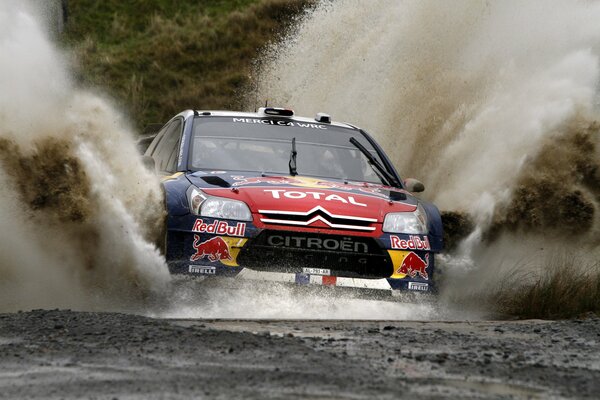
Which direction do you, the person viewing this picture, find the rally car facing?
facing the viewer
